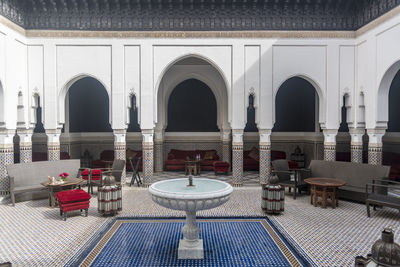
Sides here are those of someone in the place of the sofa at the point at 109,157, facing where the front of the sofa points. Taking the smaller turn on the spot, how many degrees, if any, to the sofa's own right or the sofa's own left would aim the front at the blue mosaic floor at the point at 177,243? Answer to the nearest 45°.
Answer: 0° — it already faces it

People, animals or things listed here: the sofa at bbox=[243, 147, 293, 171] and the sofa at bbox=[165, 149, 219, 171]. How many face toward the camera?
2

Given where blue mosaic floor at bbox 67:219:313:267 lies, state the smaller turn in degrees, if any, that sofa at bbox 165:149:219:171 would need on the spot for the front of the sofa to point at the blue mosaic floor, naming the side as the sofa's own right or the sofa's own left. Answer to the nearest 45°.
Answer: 0° — it already faces it

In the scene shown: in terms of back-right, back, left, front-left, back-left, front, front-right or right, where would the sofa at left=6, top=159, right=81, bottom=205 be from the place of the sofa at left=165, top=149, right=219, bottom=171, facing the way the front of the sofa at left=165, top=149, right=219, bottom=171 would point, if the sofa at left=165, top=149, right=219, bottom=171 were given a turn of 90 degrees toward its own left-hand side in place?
back-right

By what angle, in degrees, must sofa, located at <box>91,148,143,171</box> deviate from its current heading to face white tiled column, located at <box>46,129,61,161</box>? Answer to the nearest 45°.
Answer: approximately 45° to its right

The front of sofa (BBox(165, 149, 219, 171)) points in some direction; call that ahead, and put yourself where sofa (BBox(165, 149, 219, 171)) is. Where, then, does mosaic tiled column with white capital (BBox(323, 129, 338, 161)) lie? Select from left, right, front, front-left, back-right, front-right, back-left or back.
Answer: front-left

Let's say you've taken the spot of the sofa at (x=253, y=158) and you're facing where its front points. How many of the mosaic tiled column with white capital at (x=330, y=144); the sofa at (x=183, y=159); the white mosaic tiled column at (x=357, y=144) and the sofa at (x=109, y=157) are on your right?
2

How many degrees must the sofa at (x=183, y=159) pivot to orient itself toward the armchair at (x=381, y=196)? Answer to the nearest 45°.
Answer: approximately 45° to its left
